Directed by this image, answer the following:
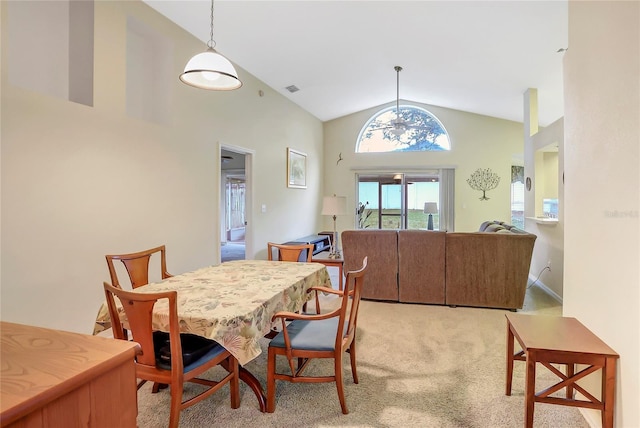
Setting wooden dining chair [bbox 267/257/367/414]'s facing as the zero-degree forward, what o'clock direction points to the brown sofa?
The brown sofa is roughly at 4 o'clock from the wooden dining chair.

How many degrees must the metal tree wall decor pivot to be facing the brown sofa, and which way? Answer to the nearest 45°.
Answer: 0° — it already faces it

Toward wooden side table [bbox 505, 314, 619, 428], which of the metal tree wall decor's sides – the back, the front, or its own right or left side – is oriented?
front

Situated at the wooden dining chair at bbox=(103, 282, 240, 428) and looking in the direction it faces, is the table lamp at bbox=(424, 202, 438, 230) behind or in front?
in front

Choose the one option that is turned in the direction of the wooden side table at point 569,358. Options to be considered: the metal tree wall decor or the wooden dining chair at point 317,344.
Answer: the metal tree wall decor

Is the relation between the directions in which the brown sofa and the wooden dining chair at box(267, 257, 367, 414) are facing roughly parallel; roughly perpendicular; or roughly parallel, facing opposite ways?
roughly perpendicular

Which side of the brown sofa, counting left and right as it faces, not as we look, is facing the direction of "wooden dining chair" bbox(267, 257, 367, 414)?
back

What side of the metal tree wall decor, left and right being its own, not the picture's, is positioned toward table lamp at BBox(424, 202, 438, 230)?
right

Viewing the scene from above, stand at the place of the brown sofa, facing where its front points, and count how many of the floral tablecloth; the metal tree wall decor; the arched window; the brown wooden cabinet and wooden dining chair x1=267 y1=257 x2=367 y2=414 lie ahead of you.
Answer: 2

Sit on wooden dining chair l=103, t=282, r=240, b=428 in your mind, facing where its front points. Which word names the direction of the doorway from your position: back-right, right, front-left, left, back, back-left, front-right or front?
front-left

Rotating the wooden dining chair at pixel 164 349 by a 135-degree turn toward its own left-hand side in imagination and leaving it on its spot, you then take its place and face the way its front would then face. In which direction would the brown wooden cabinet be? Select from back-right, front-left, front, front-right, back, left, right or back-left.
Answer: left

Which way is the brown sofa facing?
away from the camera

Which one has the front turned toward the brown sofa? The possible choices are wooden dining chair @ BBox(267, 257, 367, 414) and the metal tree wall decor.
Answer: the metal tree wall decor

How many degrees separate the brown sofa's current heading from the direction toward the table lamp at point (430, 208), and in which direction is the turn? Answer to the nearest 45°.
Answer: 0° — it already faces it

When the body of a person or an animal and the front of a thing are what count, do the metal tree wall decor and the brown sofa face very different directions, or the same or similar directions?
very different directions

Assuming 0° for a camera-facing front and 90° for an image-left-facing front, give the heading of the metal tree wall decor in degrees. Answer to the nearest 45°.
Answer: approximately 0°

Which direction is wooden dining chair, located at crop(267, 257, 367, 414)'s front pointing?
to the viewer's left
